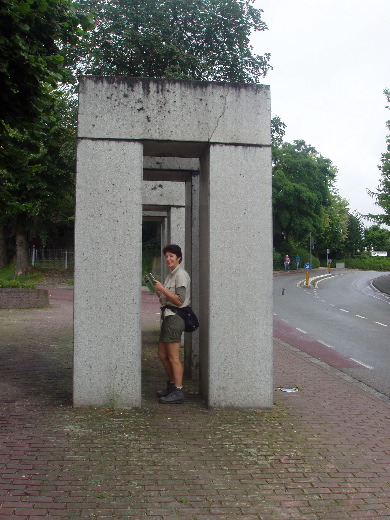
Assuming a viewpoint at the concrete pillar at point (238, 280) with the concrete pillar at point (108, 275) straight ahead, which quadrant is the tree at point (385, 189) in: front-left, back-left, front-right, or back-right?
back-right

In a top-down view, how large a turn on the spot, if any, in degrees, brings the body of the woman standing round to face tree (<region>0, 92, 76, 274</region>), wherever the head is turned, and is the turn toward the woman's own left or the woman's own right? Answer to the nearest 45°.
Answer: approximately 90° to the woman's own right

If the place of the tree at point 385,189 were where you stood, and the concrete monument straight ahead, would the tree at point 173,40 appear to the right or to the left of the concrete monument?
right
